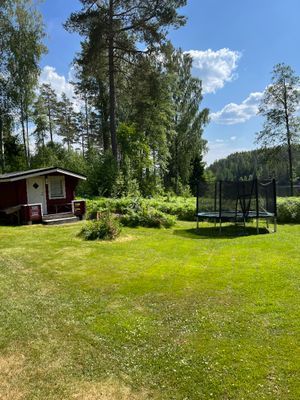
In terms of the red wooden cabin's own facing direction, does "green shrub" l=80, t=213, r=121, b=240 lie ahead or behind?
ahead

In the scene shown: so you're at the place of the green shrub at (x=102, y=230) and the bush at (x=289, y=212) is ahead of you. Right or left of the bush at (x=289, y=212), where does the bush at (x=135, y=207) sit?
left

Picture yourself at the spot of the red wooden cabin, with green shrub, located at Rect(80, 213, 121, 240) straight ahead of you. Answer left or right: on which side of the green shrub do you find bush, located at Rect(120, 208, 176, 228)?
left

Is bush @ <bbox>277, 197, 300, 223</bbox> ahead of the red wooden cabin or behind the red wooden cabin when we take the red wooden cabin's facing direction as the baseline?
ahead

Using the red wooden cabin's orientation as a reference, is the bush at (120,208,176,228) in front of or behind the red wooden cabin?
in front

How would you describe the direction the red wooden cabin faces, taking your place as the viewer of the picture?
facing the viewer and to the right of the viewer
